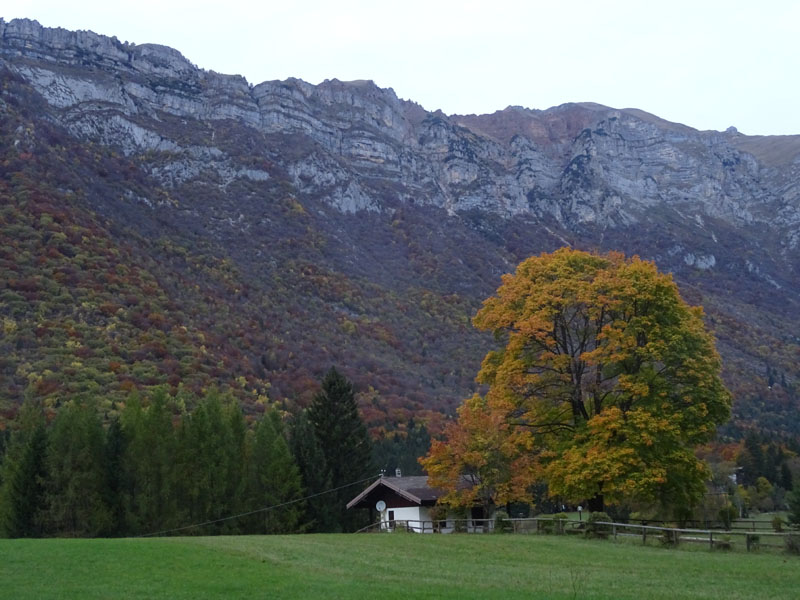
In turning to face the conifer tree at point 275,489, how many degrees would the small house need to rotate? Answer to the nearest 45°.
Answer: approximately 45° to its right

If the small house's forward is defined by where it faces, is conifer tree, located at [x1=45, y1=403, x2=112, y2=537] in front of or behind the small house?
in front

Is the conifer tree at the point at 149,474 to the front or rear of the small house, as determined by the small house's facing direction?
to the front

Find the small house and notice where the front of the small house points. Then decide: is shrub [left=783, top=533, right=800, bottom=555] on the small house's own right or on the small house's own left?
on the small house's own left

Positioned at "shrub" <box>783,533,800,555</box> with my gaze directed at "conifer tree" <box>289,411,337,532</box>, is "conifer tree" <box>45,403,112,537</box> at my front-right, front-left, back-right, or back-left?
front-left

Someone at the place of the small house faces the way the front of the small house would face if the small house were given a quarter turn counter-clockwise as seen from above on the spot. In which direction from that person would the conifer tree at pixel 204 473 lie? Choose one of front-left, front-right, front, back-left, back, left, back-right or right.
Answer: back-right

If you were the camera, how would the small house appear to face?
facing the viewer and to the left of the viewer

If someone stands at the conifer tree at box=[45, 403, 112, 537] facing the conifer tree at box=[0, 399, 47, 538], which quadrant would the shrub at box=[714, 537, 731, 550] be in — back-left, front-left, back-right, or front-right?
back-left

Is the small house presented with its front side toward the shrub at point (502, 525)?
no

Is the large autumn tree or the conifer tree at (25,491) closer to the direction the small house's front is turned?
the conifer tree

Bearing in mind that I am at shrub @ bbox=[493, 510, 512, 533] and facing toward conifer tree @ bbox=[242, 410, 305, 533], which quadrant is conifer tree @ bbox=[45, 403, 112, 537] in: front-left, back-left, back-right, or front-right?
front-left

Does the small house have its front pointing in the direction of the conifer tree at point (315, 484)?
no

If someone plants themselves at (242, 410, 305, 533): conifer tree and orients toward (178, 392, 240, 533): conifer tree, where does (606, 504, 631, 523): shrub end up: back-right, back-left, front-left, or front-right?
back-left

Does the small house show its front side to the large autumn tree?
no

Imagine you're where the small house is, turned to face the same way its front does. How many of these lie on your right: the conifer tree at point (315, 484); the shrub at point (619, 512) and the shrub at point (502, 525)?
1

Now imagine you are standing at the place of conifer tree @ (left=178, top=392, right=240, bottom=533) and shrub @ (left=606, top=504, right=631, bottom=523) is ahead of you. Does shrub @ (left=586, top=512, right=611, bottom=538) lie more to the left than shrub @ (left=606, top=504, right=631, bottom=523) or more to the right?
right

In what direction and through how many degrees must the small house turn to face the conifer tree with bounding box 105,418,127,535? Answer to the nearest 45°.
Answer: approximately 45° to its right

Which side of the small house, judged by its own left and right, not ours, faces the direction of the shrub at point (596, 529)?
left
